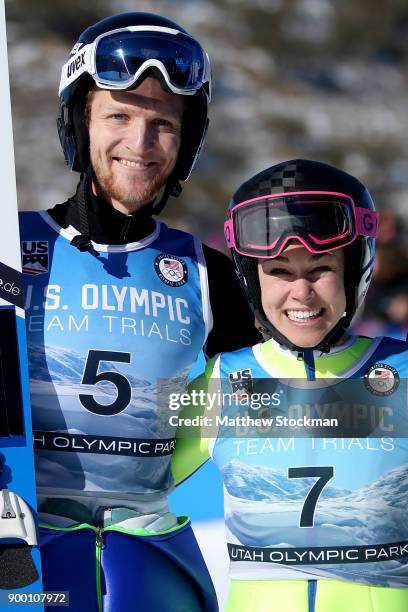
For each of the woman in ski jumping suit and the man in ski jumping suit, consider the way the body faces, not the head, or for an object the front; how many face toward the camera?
2

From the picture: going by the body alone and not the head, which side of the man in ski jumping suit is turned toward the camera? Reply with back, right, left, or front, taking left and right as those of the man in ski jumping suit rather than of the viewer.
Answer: front
